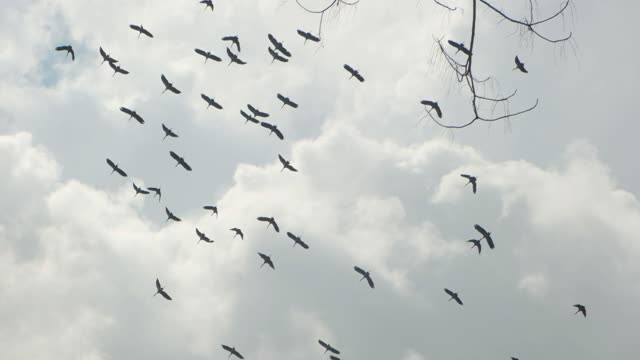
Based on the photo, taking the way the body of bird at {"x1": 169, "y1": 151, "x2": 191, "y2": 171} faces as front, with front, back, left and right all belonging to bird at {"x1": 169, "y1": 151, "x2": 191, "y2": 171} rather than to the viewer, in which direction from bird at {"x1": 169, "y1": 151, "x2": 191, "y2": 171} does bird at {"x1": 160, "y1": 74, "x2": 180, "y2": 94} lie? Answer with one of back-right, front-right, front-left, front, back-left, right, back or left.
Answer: front-left

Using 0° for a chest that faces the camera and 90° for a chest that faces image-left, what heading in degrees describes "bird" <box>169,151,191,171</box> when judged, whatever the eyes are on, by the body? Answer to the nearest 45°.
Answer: approximately 90°
